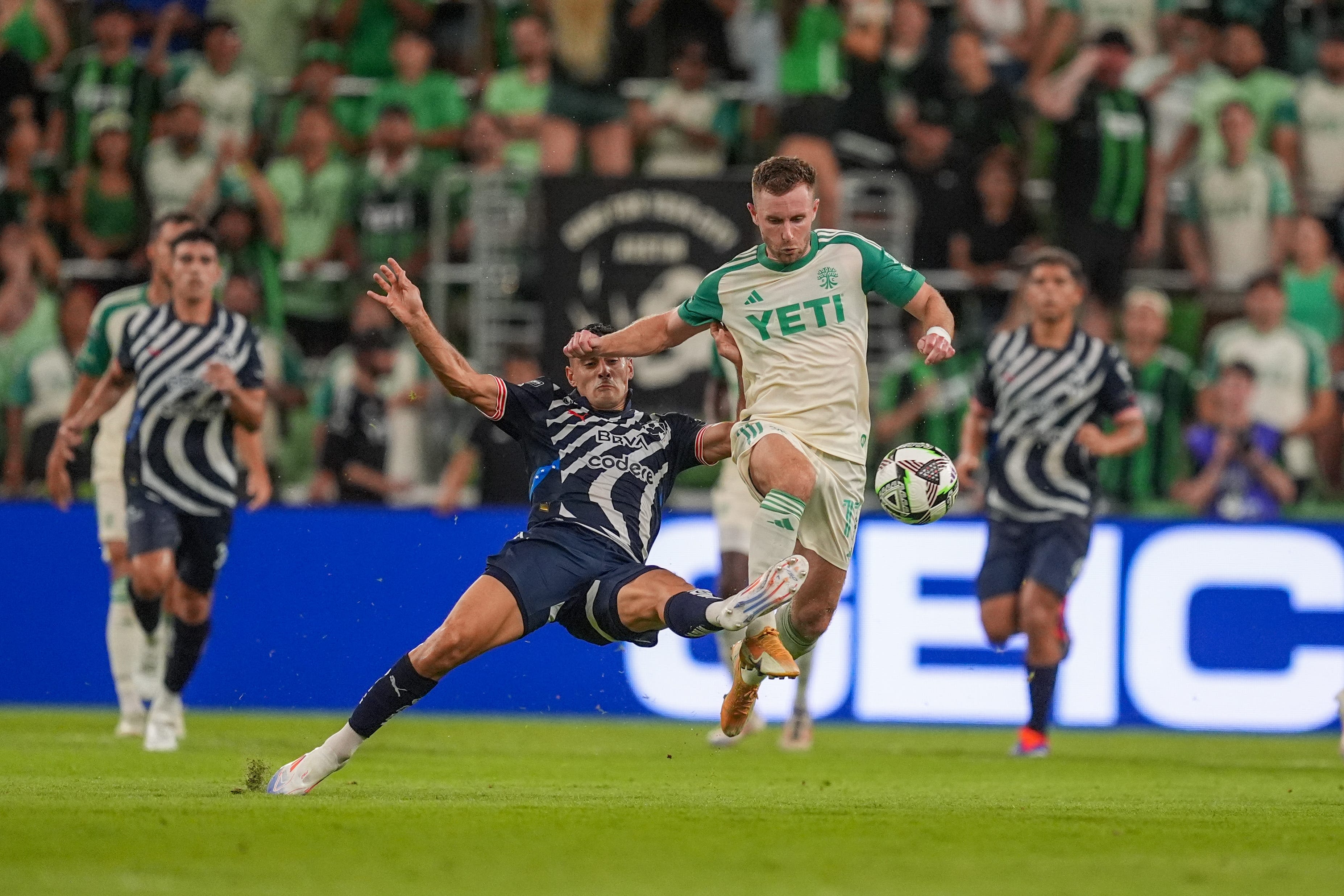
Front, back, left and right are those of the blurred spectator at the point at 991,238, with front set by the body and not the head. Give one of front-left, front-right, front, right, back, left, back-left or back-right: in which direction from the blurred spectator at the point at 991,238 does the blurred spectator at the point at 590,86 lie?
right

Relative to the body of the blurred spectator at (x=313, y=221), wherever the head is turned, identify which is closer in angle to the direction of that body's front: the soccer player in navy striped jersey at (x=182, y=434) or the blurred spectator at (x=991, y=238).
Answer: the soccer player in navy striped jersey

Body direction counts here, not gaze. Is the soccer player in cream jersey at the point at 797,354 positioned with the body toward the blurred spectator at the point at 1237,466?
no

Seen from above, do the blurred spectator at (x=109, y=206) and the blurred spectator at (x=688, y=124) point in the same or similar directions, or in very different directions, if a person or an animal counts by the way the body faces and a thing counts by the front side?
same or similar directions

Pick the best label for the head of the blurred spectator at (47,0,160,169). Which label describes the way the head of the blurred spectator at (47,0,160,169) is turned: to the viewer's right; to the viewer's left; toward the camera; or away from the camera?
toward the camera

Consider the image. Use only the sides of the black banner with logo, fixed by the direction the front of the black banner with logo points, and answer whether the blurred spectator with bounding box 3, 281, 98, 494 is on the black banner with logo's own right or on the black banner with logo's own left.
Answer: on the black banner with logo's own right

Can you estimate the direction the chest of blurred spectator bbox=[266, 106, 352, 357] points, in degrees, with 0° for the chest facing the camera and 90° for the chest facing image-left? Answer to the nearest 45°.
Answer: approximately 0°

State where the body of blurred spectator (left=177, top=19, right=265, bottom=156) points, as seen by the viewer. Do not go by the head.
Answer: toward the camera

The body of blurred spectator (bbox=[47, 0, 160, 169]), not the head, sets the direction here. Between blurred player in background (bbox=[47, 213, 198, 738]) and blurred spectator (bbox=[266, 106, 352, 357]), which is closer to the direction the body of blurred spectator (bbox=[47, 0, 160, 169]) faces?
the blurred player in background

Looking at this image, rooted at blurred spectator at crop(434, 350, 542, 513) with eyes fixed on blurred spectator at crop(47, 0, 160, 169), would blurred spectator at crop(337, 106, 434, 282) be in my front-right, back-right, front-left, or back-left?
front-right

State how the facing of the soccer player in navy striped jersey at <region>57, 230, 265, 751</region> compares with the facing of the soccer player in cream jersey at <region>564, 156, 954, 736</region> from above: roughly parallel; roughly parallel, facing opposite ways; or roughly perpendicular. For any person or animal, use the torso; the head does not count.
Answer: roughly parallel

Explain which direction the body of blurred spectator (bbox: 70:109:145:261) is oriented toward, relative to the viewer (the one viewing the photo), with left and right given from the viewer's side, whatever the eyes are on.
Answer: facing the viewer

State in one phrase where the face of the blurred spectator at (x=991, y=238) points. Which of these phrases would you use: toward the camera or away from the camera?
toward the camera

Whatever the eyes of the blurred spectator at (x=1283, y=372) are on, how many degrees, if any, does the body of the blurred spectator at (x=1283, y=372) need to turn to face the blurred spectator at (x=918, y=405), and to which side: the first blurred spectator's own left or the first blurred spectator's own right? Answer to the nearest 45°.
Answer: approximately 45° to the first blurred spectator's own right

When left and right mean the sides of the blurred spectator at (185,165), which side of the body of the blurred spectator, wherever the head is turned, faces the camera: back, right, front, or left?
front

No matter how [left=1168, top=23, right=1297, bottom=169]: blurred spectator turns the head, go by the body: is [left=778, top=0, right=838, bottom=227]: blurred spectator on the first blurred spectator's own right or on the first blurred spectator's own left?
on the first blurred spectator's own right

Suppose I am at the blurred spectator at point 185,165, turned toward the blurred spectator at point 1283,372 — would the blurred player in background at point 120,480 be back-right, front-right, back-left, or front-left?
front-right
